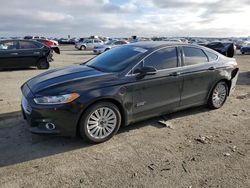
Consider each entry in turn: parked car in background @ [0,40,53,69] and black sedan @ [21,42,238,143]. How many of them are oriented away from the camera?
0

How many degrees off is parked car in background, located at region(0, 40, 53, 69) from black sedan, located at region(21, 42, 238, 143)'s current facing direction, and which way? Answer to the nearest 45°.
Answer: approximately 90° to its right

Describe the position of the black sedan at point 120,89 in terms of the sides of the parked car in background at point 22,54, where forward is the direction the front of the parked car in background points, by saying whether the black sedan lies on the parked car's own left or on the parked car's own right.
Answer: on the parked car's own left

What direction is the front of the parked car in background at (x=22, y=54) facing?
to the viewer's left

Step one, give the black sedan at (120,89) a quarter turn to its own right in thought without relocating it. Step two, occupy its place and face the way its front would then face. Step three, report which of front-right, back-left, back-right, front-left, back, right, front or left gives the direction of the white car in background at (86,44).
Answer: front-right

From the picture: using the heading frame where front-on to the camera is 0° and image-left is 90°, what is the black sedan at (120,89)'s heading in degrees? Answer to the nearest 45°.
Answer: approximately 45°
